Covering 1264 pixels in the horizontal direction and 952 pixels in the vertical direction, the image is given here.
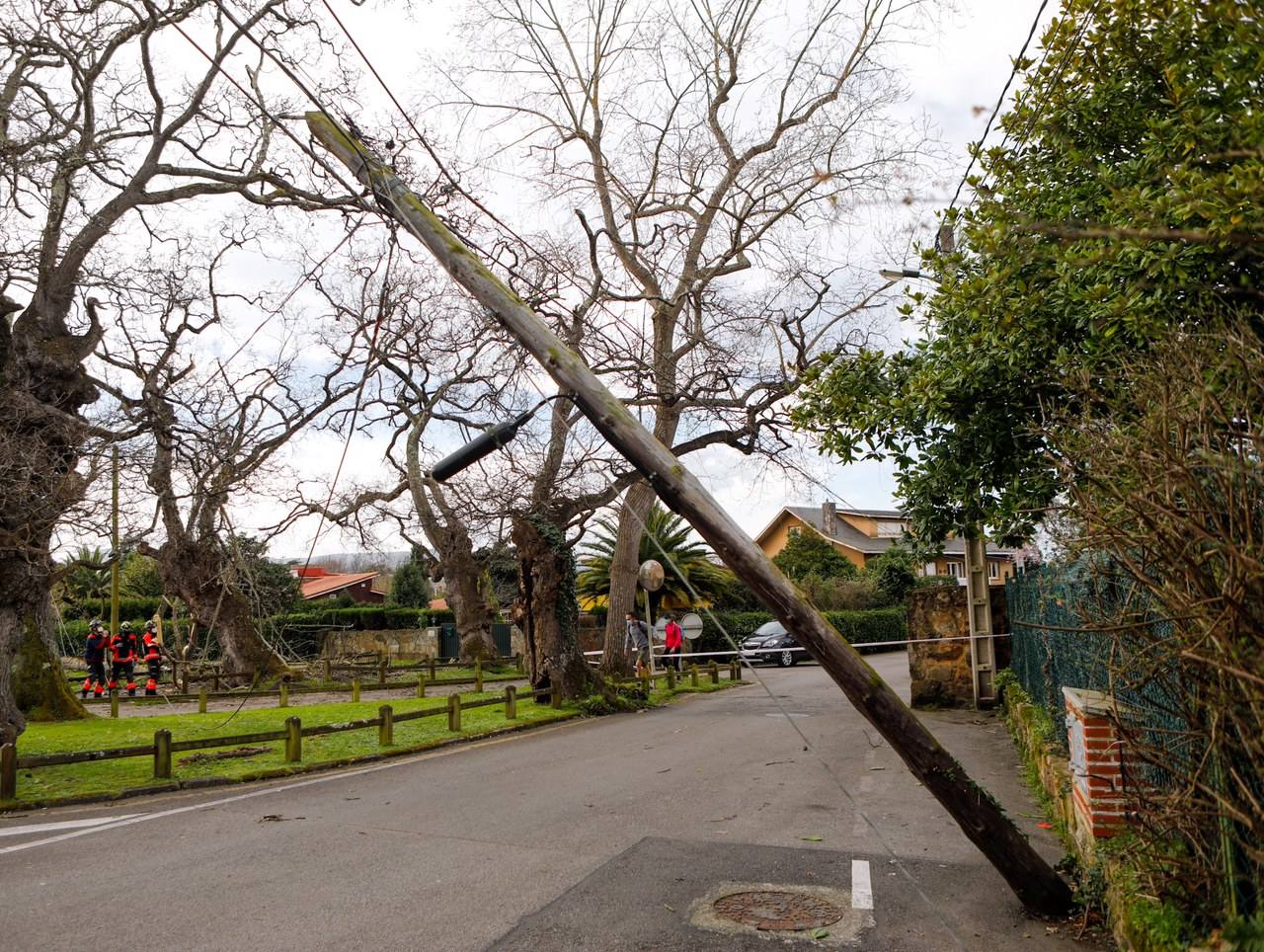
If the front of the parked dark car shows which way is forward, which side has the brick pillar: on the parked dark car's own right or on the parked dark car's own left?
on the parked dark car's own left

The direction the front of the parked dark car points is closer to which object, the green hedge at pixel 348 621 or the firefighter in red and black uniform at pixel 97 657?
the firefighter in red and black uniform

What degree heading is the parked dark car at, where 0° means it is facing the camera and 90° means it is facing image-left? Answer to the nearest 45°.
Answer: approximately 45°

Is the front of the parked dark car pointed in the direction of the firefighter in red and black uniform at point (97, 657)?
yes

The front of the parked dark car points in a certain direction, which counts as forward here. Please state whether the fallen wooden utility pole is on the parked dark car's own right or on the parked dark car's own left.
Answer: on the parked dark car's own left
